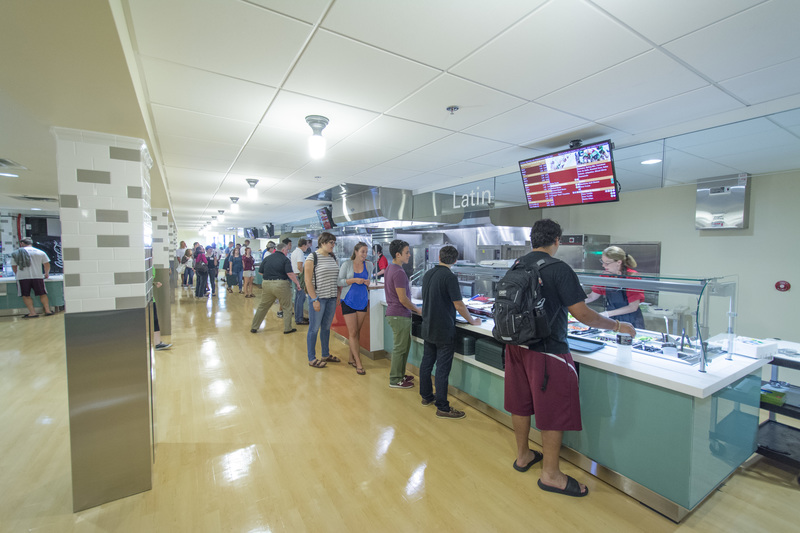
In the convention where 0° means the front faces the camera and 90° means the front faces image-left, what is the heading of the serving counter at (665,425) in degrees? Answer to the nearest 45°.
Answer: approximately 45°

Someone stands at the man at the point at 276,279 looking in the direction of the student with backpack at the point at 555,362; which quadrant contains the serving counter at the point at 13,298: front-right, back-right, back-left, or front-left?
back-right

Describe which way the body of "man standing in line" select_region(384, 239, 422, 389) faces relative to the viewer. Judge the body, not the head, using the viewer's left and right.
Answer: facing to the right of the viewer

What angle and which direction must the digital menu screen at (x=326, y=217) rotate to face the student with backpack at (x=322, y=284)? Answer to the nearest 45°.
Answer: approximately 45° to its left

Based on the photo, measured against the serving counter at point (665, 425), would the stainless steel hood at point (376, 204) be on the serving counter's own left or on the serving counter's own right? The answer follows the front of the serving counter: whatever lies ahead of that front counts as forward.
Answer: on the serving counter's own right

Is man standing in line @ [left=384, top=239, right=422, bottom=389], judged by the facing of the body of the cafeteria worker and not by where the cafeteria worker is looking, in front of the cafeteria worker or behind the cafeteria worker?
in front

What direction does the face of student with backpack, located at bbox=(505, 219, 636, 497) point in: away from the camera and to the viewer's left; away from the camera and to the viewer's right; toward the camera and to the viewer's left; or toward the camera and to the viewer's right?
away from the camera and to the viewer's right

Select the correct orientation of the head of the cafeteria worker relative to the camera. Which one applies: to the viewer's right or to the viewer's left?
to the viewer's left

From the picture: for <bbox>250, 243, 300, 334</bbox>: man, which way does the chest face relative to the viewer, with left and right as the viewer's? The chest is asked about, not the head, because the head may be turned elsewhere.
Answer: facing away from the viewer and to the right of the viewer

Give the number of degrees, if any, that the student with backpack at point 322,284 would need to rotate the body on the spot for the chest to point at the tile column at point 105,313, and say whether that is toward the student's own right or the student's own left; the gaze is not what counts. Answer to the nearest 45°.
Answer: approximately 90° to the student's own right

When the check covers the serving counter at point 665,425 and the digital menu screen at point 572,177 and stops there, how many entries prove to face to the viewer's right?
0

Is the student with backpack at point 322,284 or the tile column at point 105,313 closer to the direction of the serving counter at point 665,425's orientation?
the tile column

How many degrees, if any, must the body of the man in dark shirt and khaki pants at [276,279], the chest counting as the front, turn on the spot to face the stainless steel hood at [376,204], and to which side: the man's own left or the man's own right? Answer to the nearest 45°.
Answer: approximately 45° to the man's own right

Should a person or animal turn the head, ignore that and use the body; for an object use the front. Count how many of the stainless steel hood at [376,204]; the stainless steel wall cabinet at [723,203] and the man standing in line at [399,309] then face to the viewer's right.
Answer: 1

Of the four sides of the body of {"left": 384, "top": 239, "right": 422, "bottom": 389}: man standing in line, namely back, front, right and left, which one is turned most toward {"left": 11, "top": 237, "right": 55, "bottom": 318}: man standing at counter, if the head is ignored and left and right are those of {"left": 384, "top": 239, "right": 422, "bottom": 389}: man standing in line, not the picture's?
back
